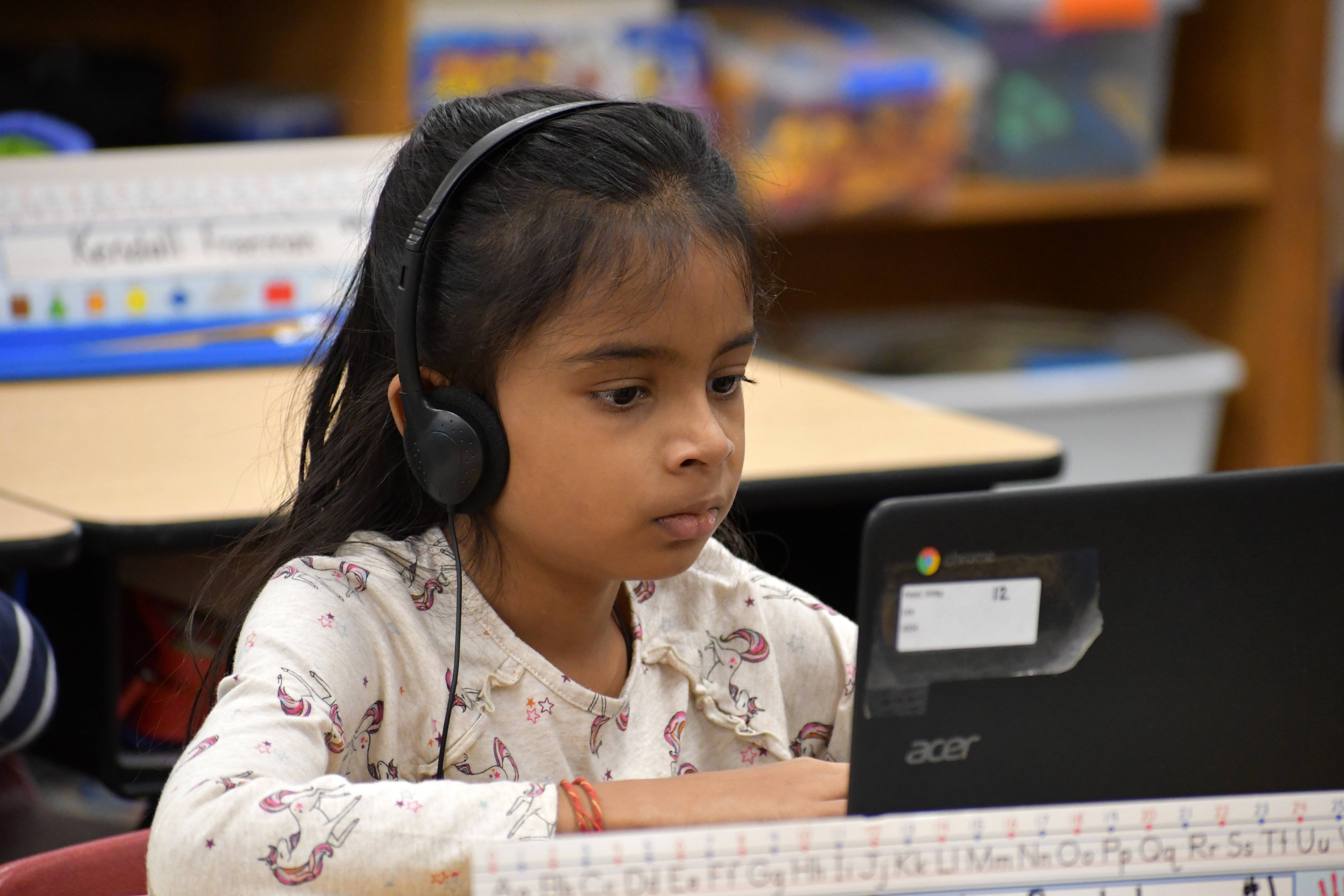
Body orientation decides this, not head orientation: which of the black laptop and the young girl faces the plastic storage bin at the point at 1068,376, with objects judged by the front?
the black laptop

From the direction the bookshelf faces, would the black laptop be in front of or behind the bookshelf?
in front

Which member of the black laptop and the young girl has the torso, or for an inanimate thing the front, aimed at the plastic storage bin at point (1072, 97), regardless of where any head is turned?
the black laptop

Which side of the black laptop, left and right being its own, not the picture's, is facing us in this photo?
back

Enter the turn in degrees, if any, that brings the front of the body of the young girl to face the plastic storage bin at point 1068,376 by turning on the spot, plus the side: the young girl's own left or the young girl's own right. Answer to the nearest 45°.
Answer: approximately 90° to the young girl's own left

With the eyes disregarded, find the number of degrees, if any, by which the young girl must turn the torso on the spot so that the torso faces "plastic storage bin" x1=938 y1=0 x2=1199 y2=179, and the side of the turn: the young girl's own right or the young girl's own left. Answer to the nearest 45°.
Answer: approximately 90° to the young girl's own left

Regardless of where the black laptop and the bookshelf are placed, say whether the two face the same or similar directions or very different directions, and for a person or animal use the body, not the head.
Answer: very different directions

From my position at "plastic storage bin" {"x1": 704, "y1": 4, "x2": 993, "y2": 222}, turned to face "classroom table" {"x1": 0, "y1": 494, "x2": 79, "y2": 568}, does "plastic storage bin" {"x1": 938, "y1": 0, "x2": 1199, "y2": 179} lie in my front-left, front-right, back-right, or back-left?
back-left

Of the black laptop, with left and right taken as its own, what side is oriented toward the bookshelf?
front

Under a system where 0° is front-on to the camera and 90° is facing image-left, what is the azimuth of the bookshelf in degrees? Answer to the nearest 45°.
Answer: approximately 0°

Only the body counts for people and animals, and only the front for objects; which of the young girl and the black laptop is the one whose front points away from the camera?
the black laptop

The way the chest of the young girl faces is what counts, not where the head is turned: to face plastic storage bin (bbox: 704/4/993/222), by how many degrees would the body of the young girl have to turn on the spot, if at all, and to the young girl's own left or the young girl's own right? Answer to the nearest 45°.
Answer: approximately 135° to the young girl's own left
